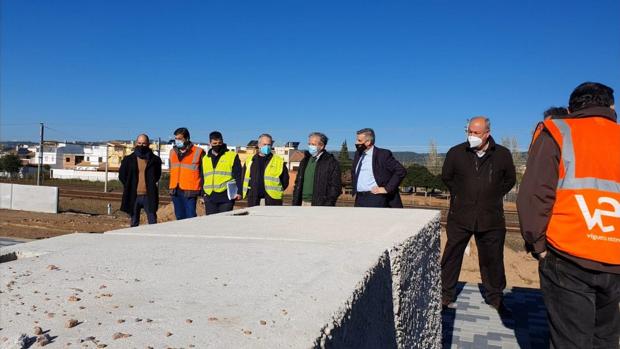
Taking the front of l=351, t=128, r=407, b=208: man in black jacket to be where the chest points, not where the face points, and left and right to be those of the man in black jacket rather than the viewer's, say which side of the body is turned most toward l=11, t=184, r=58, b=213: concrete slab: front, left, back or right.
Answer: right

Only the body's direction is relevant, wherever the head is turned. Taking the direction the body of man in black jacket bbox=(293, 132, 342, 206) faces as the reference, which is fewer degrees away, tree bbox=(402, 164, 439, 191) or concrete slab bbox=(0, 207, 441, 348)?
the concrete slab

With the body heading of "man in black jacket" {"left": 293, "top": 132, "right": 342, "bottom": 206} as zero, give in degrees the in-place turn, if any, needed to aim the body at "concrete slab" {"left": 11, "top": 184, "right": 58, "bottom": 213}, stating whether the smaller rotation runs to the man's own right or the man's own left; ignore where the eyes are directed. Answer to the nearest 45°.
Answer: approximately 90° to the man's own right

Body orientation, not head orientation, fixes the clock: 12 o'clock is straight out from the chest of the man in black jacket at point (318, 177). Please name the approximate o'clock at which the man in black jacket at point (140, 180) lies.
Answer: the man in black jacket at point (140, 180) is roughly at 2 o'clock from the man in black jacket at point (318, 177).

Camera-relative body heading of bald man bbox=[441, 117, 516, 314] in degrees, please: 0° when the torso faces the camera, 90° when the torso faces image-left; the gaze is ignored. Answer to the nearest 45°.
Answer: approximately 0°

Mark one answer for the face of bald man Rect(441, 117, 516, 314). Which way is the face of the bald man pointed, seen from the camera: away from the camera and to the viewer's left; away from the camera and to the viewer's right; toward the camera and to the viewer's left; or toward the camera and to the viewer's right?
toward the camera and to the viewer's left

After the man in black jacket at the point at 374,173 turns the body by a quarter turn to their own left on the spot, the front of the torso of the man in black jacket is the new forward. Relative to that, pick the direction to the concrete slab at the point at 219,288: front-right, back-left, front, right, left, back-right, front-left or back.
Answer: front-right

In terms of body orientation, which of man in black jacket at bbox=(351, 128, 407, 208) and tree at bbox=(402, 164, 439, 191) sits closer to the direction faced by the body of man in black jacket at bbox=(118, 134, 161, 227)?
the man in black jacket

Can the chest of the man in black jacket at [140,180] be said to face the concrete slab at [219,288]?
yes

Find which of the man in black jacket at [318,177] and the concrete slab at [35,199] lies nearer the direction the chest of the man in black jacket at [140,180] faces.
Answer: the man in black jacket

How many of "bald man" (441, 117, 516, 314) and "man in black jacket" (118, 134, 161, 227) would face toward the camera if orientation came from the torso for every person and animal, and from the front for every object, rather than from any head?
2
